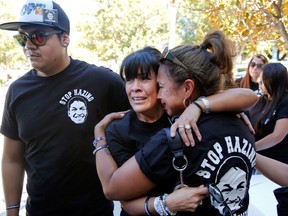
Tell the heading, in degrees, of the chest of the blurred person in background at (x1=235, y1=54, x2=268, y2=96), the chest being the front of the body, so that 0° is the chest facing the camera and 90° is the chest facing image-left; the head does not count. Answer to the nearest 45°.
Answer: approximately 0°

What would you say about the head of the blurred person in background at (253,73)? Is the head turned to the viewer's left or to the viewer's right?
to the viewer's left

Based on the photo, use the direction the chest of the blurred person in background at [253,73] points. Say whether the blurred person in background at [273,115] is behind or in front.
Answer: in front
